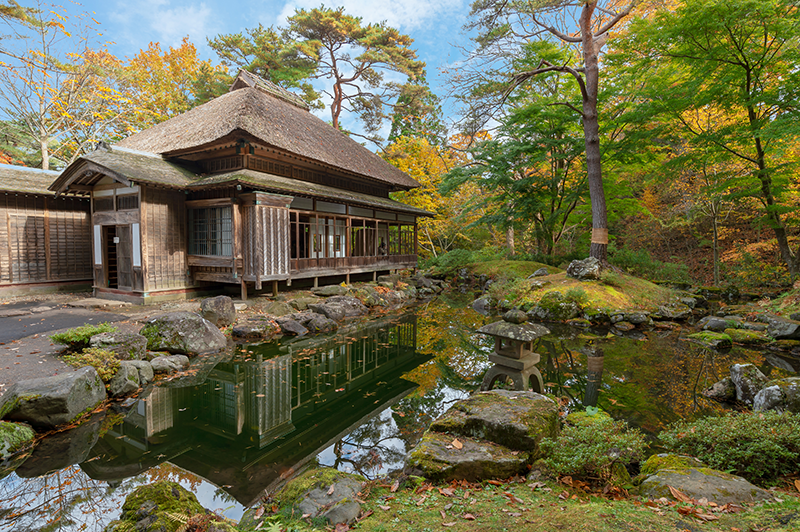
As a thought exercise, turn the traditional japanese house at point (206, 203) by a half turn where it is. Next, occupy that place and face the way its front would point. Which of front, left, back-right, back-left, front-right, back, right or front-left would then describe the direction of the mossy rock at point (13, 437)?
back-right

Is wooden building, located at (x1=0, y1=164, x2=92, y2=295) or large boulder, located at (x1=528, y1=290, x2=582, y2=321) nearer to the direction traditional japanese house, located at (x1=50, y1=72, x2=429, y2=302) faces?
the wooden building

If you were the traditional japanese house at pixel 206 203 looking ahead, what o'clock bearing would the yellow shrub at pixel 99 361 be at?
The yellow shrub is roughly at 11 o'clock from the traditional japanese house.

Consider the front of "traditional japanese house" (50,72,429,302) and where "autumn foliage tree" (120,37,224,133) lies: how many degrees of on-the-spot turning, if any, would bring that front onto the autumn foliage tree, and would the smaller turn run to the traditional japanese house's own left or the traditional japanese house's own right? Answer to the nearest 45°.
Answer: approximately 135° to the traditional japanese house's own right

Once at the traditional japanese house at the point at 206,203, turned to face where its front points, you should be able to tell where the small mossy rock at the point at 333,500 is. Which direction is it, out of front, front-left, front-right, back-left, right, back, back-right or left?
front-left

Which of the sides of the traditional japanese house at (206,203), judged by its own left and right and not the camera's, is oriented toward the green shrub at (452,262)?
back

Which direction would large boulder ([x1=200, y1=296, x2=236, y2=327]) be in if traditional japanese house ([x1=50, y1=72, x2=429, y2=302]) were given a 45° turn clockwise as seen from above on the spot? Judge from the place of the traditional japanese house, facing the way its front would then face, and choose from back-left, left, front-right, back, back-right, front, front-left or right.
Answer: left

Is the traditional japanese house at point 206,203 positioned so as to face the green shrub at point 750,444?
no

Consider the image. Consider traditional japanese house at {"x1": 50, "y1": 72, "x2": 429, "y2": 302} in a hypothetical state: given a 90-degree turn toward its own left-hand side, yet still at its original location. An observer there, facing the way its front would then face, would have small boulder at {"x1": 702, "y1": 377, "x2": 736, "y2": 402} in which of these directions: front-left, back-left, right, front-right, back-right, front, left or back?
front

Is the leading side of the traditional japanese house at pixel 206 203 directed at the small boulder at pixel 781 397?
no

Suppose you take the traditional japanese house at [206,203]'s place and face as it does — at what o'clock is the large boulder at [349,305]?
The large boulder is roughly at 8 o'clock from the traditional japanese house.

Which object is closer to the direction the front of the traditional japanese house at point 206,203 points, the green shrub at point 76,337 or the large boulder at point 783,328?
the green shrub

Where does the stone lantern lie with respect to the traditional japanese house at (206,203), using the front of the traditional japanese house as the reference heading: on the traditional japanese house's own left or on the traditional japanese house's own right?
on the traditional japanese house's own left

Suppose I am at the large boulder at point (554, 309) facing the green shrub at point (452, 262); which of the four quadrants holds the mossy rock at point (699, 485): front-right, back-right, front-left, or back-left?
back-left
